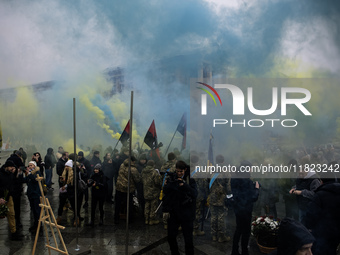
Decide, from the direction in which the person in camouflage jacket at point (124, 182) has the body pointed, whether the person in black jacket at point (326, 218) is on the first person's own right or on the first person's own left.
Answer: on the first person's own right

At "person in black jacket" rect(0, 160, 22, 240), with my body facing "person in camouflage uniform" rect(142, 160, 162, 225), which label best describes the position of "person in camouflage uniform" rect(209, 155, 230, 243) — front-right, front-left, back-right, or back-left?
front-right

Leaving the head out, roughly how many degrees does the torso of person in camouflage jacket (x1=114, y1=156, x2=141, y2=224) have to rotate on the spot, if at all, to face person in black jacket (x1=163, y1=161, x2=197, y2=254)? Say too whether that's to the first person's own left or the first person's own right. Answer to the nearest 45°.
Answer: approximately 135° to the first person's own right

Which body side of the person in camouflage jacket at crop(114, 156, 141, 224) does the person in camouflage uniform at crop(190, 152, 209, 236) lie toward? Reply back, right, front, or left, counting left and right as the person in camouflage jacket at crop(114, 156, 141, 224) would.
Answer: right

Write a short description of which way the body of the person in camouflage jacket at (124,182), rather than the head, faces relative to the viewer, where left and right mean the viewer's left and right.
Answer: facing away from the viewer and to the right of the viewer

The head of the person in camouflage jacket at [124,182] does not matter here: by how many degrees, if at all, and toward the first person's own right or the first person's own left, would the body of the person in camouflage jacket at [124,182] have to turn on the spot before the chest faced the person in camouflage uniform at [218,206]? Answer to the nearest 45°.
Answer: approximately 90° to the first person's own right

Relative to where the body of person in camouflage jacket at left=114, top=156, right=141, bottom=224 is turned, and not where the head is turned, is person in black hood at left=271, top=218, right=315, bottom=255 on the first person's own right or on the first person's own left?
on the first person's own right

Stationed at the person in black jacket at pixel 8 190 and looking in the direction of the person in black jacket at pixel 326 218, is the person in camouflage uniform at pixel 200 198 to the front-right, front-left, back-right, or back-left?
front-left
